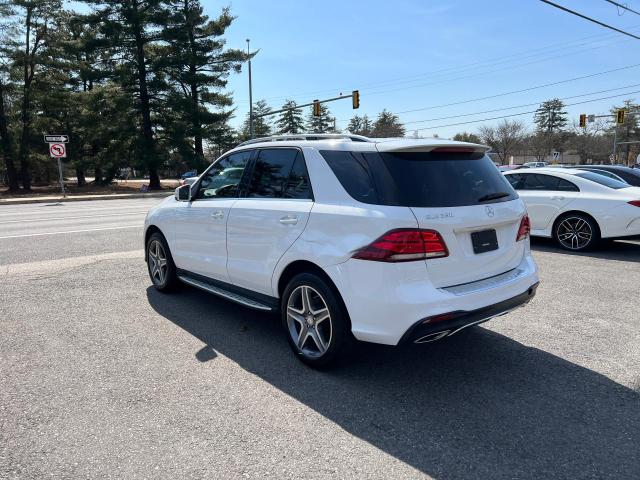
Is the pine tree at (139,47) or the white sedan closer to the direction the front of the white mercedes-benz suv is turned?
the pine tree

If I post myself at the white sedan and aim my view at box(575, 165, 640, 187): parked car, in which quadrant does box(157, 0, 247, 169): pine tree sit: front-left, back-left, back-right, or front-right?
front-left

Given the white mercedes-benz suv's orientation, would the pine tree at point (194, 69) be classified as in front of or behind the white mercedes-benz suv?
in front

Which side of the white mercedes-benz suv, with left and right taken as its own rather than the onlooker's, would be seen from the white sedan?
right

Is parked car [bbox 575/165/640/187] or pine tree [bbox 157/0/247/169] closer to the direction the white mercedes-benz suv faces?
the pine tree

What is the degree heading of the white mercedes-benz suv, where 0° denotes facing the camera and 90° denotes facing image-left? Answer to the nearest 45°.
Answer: approximately 135°

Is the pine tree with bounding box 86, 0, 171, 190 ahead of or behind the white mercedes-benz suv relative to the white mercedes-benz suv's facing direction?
ahead

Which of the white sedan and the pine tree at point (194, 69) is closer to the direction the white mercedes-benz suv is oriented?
the pine tree

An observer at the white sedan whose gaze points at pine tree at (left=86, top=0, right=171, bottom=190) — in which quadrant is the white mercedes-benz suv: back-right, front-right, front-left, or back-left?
back-left

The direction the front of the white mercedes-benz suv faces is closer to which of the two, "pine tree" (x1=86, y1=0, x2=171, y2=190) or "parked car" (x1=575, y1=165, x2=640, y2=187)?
the pine tree

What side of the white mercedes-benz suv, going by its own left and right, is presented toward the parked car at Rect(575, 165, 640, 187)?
right
